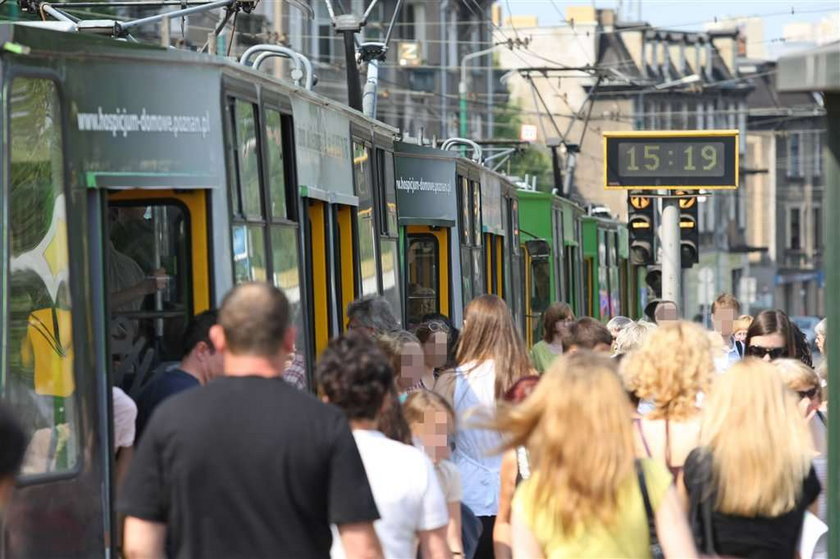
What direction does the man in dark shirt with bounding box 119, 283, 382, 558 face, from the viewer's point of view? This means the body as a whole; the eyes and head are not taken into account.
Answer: away from the camera

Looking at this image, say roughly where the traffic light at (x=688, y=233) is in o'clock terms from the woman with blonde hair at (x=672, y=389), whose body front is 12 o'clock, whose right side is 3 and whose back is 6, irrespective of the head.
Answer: The traffic light is roughly at 12 o'clock from the woman with blonde hair.

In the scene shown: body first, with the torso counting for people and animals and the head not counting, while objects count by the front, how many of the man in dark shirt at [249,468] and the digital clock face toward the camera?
1

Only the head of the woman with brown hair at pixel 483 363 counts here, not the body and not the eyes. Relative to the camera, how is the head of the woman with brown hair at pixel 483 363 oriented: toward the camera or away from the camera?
away from the camera

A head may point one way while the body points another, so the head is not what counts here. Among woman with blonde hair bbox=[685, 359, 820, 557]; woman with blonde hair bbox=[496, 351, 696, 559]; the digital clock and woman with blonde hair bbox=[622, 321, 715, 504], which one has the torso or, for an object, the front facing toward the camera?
the digital clock

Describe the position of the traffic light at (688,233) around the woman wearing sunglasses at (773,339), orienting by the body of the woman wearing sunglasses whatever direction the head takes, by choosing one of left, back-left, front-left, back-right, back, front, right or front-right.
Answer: back

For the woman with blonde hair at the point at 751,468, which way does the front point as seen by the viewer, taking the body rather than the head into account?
away from the camera

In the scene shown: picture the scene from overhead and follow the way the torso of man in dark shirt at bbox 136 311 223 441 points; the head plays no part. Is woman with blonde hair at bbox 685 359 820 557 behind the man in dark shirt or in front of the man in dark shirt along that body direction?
in front

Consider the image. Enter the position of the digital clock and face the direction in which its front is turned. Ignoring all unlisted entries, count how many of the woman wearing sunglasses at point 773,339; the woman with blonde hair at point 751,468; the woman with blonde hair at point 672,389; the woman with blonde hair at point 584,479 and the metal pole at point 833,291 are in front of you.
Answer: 5

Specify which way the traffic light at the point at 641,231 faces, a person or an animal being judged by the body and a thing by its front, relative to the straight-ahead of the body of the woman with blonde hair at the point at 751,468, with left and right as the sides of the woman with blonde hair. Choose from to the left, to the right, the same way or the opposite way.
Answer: the opposite way

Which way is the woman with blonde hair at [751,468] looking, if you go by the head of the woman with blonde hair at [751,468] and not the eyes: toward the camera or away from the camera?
away from the camera

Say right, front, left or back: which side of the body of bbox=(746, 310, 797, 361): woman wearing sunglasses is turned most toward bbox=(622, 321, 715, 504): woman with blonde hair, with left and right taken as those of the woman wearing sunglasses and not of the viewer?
front

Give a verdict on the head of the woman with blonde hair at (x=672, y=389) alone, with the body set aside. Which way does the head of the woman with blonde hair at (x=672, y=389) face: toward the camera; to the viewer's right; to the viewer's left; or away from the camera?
away from the camera

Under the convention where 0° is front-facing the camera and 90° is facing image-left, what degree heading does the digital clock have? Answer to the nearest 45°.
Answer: approximately 0°

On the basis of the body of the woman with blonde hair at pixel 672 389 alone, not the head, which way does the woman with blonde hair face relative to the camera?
away from the camera

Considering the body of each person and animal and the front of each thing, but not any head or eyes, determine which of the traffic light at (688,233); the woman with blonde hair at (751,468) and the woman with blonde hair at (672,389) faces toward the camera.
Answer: the traffic light

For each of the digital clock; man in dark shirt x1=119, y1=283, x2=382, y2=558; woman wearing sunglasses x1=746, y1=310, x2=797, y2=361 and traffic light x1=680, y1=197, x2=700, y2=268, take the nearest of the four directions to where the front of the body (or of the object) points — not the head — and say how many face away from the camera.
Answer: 1

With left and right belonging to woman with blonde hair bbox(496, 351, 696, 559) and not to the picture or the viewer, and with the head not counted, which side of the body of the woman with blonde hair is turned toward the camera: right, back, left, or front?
back
